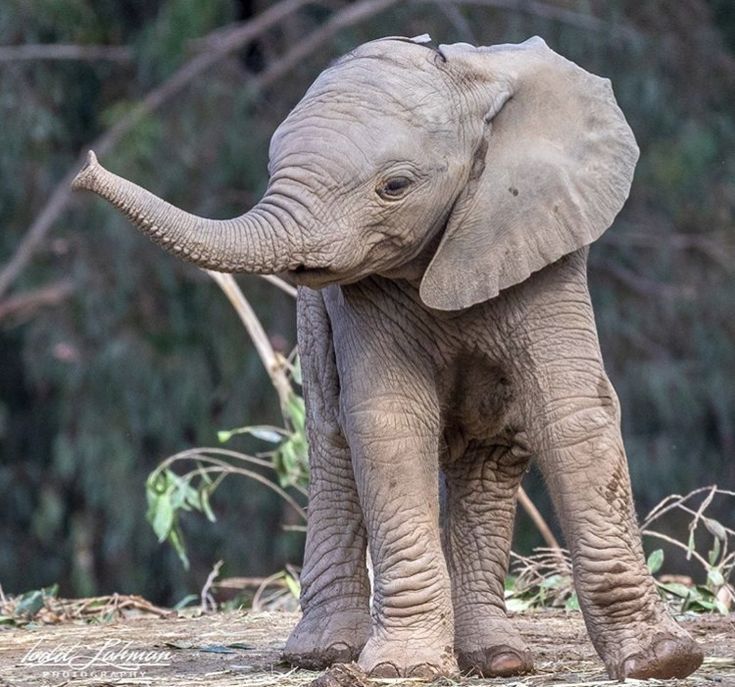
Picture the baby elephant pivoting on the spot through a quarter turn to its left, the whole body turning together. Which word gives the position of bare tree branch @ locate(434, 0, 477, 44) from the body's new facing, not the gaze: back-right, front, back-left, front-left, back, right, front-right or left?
left

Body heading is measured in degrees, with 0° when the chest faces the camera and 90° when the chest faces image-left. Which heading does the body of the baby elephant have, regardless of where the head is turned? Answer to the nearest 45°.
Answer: approximately 0°

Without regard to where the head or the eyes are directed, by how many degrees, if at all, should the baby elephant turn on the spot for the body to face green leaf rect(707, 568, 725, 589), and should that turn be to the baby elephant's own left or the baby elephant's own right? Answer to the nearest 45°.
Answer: approximately 135° to the baby elephant's own left

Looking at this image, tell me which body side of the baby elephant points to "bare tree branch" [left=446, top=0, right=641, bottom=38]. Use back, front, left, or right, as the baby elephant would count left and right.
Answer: back

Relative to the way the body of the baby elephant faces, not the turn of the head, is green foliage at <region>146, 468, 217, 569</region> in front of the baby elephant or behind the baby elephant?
behind

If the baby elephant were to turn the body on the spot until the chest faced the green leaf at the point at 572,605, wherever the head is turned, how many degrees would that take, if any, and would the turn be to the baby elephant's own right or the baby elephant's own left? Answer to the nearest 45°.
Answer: approximately 180°

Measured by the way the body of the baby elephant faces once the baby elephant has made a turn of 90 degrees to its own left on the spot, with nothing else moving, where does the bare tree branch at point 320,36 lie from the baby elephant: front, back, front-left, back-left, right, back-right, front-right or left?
left
